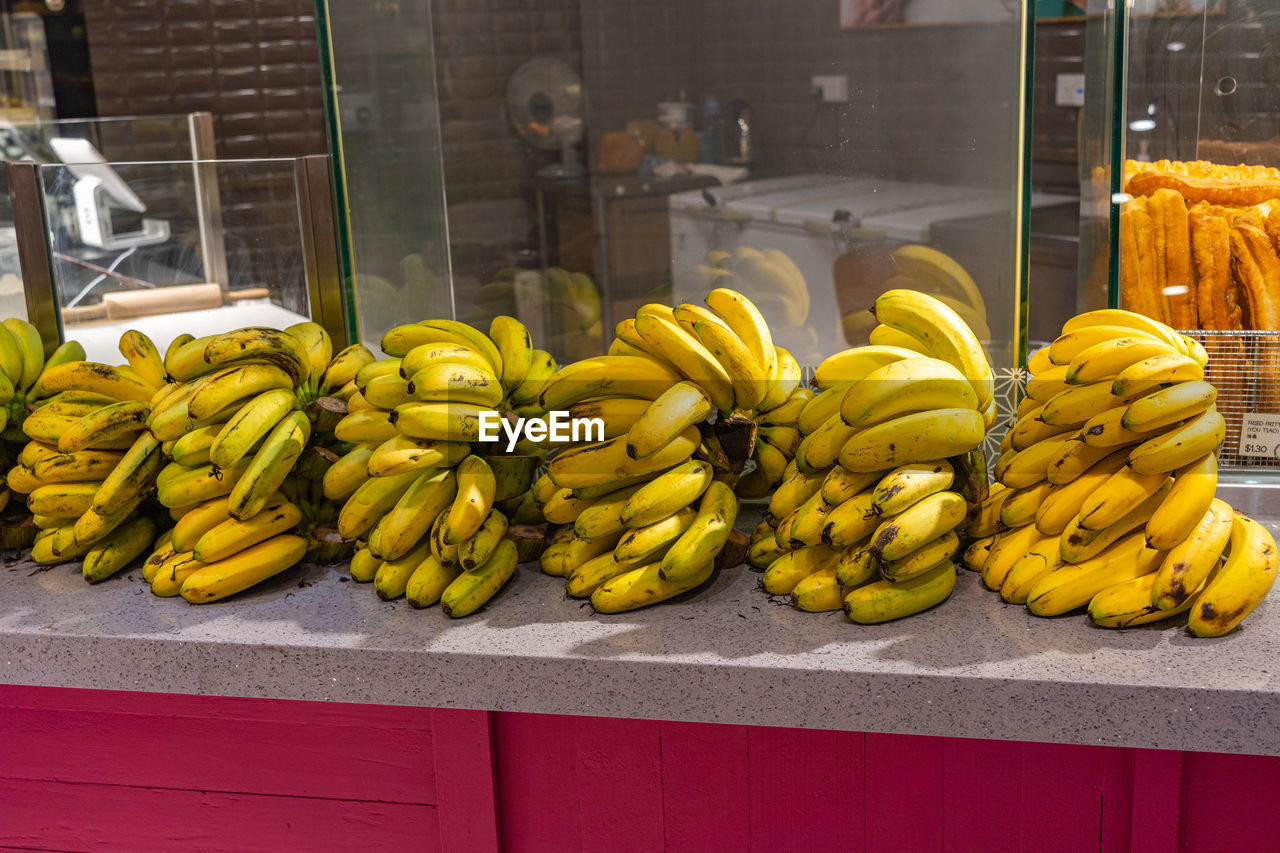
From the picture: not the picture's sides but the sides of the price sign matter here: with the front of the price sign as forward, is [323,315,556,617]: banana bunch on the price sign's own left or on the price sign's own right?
on the price sign's own right

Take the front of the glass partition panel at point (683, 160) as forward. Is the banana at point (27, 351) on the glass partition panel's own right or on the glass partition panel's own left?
on the glass partition panel's own right

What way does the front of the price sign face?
toward the camera

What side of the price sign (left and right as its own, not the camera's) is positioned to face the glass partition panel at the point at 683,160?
right

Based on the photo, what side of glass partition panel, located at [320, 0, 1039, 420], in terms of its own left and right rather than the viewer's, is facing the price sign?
left
